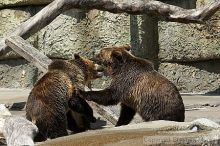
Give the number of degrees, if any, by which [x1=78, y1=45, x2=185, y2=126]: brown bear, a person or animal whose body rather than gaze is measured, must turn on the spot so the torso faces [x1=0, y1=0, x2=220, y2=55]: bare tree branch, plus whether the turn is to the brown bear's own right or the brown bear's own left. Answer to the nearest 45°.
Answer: approximately 90° to the brown bear's own right

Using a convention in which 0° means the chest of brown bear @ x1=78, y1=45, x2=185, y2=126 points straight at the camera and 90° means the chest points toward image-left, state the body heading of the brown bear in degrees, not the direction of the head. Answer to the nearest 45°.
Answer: approximately 90°

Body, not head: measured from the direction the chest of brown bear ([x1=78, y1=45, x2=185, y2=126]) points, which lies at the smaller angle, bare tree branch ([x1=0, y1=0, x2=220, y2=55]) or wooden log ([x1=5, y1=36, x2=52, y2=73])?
the wooden log

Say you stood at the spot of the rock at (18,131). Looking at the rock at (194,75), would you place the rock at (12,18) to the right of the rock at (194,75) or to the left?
left

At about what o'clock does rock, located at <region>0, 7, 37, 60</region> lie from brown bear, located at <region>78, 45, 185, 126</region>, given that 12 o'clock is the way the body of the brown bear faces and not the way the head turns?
The rock is roughly at 2 o'clock from the brown bear.
